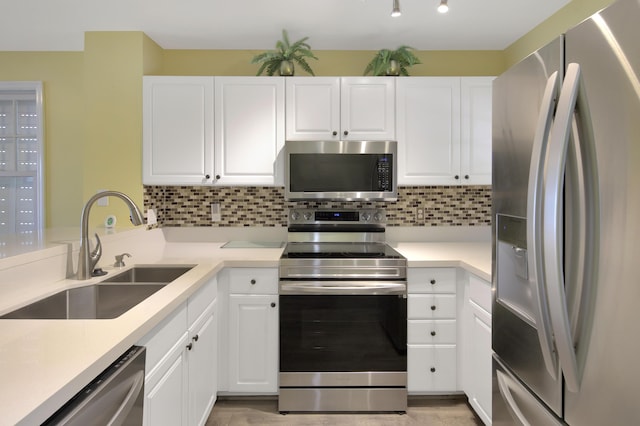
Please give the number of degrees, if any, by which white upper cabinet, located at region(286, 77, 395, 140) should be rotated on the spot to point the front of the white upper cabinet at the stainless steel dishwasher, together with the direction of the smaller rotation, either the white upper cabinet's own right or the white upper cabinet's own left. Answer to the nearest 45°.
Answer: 0° — it already faces it

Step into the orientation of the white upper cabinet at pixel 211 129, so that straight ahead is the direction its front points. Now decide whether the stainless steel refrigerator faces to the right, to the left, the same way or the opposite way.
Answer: to the right

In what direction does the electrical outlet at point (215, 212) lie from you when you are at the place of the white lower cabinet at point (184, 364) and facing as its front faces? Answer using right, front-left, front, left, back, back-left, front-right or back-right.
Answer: back-left

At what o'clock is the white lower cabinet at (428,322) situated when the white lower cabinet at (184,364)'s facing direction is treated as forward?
the white lower cabinet at (428,322) is roughly at 10 o'clock from the white lower cabinet at (184,364).

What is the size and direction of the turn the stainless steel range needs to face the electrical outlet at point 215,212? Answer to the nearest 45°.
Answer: approximately 135° to its right

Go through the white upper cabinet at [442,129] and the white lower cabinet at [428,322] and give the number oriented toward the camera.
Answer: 2

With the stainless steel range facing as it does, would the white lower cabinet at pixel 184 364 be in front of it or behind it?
in front

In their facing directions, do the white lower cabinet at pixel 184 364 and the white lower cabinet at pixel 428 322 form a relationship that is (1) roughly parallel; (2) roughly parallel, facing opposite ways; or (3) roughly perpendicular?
roughly perpendicular

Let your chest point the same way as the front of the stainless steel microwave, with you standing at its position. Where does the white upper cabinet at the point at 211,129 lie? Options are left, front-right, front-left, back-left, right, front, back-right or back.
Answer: right

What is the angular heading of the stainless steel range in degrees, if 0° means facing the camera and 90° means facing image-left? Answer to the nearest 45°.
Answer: approximately 0°
